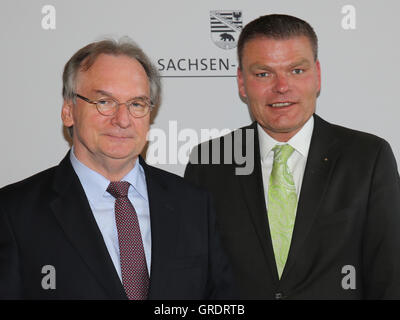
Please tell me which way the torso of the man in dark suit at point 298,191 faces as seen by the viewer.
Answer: toward the camera

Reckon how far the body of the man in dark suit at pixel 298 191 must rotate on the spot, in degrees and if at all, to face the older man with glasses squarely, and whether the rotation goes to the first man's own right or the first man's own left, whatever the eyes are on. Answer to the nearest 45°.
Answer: approximately 45° to the first man's own right

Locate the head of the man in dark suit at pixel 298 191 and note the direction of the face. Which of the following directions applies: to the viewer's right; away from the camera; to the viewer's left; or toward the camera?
toward the camera
